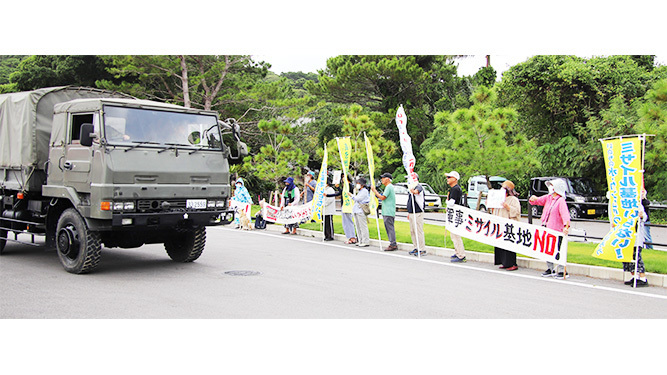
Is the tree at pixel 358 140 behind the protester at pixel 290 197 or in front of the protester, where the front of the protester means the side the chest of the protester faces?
behind

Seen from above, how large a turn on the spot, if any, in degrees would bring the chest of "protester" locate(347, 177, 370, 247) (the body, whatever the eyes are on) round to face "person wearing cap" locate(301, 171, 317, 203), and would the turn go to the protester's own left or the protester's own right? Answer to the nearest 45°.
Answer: approximately 45° to the protester's own right

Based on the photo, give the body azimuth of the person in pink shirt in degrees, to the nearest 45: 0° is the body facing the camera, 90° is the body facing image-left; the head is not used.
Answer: approximately 45°

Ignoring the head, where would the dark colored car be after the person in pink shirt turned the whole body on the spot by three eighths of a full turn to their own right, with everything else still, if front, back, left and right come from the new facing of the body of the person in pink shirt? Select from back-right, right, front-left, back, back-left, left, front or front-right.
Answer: front

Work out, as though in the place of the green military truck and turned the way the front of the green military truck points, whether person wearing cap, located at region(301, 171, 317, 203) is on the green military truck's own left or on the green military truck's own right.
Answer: on the green military truck's own left

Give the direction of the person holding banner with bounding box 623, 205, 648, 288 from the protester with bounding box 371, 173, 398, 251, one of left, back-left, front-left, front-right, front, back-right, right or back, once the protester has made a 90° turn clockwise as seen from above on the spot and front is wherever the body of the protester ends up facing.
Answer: back-right

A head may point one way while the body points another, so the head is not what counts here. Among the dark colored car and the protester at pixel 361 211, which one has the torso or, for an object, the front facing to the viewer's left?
the protester

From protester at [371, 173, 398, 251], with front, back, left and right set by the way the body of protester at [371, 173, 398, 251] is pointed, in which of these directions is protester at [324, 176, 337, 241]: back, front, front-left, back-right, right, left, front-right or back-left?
front-right

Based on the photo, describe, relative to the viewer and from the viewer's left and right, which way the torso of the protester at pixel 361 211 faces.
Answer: facing to the left of the viewer

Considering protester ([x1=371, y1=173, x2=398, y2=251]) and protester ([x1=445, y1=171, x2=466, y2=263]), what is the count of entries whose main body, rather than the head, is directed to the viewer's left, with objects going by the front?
2

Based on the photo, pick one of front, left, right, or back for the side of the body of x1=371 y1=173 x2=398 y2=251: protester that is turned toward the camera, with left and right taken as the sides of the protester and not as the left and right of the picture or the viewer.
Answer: left

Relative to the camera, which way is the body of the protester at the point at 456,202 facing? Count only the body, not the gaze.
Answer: to the viewer's left

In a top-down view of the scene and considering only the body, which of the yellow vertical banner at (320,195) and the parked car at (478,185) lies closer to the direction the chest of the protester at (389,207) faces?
the yellow vertical banner

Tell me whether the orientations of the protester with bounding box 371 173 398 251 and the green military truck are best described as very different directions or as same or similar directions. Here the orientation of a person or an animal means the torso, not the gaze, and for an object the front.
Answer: very different directions

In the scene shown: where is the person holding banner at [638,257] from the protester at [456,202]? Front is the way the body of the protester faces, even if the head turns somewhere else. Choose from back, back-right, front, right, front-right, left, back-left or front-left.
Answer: back-left
